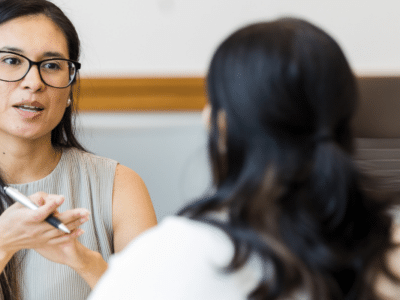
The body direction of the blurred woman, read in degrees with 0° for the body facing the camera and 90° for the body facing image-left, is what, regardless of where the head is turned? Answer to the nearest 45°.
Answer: approximately 135°

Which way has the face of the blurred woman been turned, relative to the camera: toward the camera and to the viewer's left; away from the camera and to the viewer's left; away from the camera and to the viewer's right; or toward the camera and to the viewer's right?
away from the camera and to the viewer's left

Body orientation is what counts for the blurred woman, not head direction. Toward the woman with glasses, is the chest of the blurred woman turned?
yes
